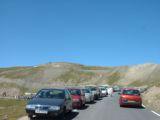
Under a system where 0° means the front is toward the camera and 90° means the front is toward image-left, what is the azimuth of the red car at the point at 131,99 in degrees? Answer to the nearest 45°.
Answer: approximately 180°

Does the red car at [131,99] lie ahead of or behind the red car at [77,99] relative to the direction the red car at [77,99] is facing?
behind

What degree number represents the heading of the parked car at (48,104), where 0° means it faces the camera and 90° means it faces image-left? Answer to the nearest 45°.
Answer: approximately 45°

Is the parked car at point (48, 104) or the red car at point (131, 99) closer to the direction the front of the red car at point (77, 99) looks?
the parked car

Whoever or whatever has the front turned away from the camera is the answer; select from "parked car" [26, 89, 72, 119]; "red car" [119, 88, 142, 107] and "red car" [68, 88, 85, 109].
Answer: "red car" [119, 88, 142, 107]

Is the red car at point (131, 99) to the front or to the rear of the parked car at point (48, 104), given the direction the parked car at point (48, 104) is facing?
to the rear
